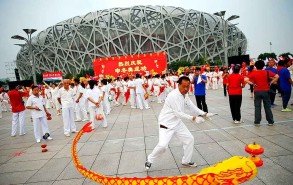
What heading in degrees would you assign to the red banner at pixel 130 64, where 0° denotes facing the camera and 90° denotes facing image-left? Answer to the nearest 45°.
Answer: approximately 0°

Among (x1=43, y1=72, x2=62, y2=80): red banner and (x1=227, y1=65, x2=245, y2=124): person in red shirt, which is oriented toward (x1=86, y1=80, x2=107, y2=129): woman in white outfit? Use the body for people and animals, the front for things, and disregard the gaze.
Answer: the red banner

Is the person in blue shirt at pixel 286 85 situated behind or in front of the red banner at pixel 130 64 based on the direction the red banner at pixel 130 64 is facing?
in front

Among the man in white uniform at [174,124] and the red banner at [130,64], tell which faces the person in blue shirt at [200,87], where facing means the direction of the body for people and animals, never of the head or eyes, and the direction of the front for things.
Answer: the red banner

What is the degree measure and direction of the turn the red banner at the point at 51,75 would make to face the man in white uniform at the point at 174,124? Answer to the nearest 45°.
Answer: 0° — it already faces them

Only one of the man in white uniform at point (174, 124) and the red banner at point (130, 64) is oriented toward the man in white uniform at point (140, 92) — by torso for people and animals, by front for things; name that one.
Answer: the red banner

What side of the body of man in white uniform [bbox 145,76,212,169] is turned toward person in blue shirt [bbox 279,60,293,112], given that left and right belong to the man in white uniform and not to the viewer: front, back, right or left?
left

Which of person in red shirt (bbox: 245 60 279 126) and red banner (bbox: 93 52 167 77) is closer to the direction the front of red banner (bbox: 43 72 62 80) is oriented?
the person in red shirt
